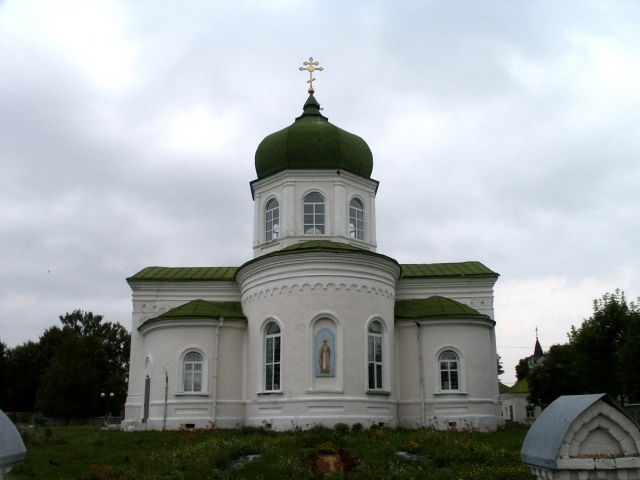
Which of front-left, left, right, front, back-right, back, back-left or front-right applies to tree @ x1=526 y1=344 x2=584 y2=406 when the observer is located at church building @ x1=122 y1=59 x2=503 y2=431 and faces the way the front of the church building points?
front-right

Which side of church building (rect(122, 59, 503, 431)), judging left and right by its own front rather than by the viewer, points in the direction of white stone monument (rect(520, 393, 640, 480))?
back

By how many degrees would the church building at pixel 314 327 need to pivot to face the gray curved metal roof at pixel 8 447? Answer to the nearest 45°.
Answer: approximately 180°

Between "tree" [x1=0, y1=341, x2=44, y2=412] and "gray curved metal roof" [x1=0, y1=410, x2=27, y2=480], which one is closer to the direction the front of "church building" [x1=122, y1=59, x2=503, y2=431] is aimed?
the tree

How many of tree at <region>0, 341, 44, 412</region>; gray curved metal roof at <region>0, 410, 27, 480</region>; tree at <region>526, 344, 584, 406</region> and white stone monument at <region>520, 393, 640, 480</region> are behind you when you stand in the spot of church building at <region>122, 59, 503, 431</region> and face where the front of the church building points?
2

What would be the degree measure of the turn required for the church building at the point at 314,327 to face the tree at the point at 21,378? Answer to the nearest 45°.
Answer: approximately 45° to its left

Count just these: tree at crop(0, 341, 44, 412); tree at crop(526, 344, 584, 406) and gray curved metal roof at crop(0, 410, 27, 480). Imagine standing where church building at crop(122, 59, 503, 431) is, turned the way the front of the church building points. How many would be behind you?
1

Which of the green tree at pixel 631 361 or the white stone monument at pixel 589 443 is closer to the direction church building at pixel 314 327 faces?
the green tree

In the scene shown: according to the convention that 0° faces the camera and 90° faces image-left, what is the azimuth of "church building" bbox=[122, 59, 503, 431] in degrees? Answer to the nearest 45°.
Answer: approximately 180°

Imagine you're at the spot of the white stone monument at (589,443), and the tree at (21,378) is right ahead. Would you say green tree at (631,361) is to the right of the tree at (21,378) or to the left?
right

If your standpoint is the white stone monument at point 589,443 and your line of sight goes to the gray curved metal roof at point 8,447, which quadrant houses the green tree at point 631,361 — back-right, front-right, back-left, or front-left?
back-right
